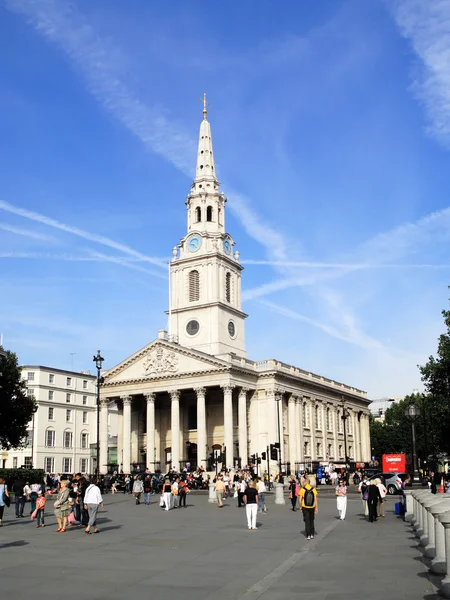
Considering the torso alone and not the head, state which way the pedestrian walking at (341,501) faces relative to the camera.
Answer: toward the camera

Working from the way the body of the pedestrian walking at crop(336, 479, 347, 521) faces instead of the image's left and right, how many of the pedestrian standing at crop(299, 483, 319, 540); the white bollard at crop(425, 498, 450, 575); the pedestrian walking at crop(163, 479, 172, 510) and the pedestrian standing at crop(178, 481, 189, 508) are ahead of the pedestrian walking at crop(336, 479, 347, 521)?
2

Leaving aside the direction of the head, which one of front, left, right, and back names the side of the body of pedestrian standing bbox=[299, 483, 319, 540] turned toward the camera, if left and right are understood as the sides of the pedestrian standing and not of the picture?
back

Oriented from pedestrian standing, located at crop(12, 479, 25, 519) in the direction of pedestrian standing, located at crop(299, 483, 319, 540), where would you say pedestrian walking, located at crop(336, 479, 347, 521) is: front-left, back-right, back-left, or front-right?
front-left

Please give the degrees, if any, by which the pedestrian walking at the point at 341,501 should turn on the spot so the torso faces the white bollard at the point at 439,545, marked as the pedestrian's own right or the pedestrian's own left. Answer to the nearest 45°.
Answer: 0° — they already face it

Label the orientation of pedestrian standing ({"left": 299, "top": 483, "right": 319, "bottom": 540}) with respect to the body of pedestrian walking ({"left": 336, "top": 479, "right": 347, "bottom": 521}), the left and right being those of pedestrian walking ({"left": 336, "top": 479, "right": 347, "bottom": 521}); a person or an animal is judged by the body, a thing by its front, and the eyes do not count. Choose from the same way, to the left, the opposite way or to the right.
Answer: the opposite way

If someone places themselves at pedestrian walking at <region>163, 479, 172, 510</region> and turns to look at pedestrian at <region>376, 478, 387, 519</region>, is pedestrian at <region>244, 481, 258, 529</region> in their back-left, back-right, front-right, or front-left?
front-right

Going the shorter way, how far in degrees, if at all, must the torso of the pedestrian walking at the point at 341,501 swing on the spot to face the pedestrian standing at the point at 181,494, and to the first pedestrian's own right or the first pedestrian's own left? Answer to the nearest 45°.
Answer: approximately 135° to the first pedestrian's own right

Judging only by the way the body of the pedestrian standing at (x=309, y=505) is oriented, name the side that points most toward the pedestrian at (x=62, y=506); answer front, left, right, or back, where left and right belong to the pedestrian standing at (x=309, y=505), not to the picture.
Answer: left
